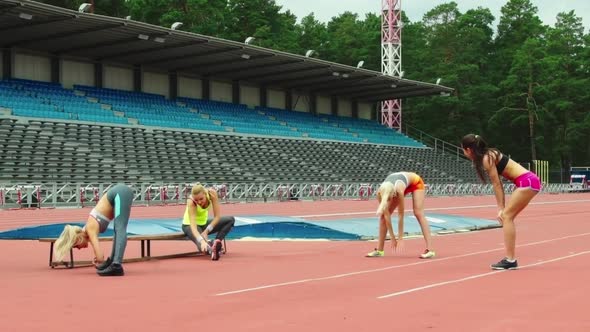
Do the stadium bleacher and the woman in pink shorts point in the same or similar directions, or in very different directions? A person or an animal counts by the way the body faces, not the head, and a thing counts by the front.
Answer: very different directions

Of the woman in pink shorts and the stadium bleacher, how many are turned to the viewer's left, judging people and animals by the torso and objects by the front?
1

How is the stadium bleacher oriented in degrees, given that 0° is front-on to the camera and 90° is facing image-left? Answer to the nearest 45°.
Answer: approximately 315°

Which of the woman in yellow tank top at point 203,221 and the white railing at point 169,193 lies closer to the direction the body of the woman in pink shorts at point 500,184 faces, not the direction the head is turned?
the woman in yellow tank top

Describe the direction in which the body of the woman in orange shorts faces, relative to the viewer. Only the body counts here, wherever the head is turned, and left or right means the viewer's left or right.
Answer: facing the viewer and to the left of the viewer

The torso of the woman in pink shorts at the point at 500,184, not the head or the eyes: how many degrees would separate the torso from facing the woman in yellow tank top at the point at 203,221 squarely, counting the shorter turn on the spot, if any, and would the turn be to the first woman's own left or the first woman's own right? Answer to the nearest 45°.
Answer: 0° — they already face them

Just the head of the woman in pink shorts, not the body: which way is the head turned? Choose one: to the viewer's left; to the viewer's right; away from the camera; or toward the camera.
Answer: to the viewer's left

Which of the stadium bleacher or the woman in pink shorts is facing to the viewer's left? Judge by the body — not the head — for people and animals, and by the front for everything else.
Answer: the woman in pink shorts

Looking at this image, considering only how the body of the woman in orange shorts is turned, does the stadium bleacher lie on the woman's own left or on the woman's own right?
on the woman's own right

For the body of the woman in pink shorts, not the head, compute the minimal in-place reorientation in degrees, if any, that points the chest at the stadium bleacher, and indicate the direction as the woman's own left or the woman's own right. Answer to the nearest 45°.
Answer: approximately 45° to the woman's own right

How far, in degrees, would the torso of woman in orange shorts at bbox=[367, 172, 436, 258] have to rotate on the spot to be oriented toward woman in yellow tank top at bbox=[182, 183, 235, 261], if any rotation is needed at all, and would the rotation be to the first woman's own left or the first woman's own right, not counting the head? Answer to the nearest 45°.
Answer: approximately 45° to the first woman's own right

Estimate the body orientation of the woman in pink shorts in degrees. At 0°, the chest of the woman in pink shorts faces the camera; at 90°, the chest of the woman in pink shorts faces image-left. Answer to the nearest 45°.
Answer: approximately 90°

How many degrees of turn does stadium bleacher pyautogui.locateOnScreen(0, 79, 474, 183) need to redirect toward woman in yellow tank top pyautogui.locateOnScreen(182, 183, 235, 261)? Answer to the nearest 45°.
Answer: approximately 45° to its right
